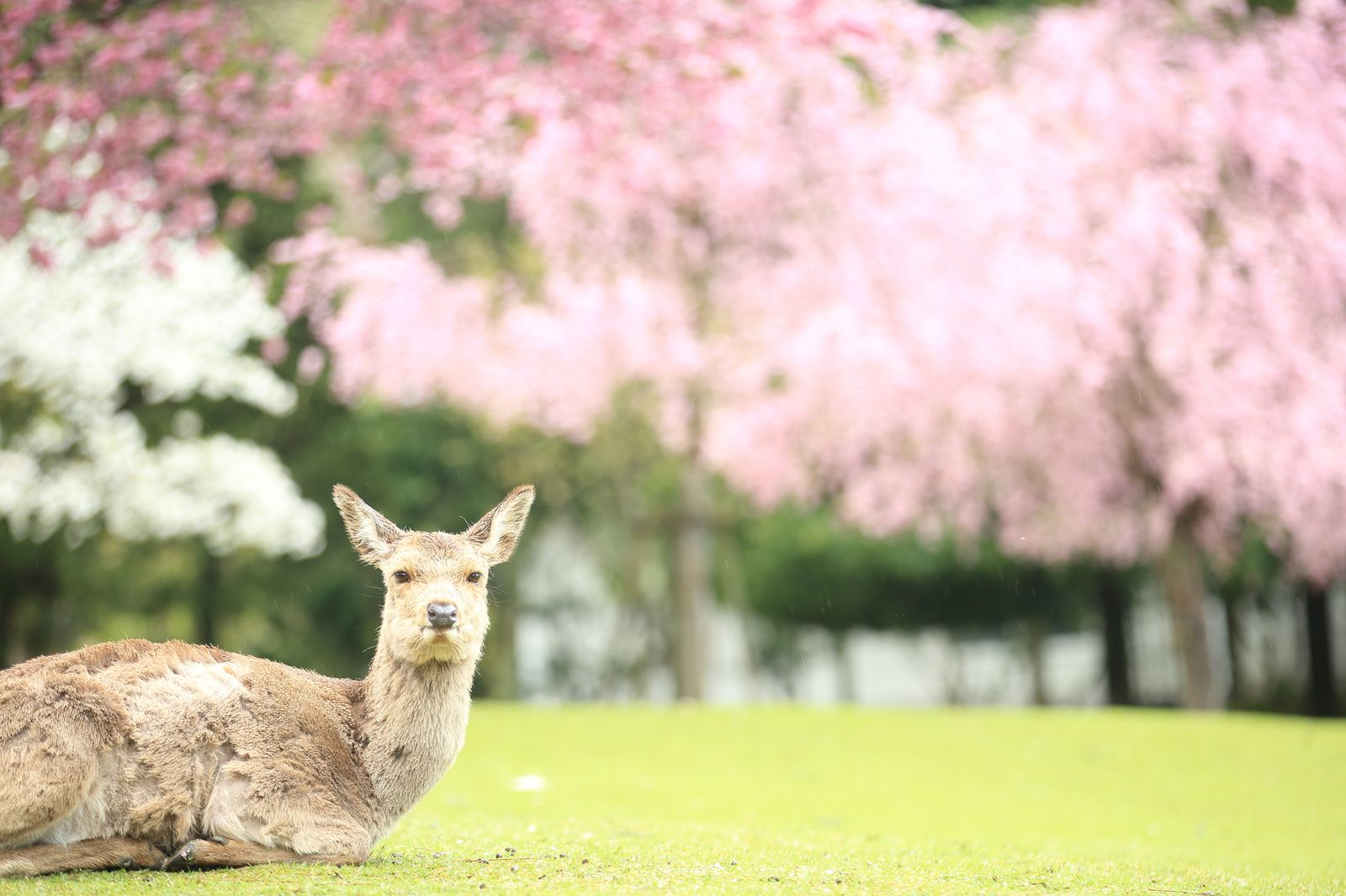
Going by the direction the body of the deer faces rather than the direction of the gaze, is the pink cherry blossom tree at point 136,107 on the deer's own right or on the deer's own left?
on the deer's own left

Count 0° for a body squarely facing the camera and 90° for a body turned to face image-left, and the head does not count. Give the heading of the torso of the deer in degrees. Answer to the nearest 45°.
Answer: approximately 270°

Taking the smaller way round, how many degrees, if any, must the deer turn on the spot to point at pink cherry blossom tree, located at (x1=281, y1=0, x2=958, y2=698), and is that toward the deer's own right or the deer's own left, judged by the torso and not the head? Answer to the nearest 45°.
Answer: approximately 90° to the deer's own left

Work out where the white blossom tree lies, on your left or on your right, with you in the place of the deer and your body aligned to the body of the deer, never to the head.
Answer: on your left

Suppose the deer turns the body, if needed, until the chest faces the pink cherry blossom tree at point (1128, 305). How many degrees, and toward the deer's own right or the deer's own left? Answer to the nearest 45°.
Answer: approximately 45° to the deer's own left
